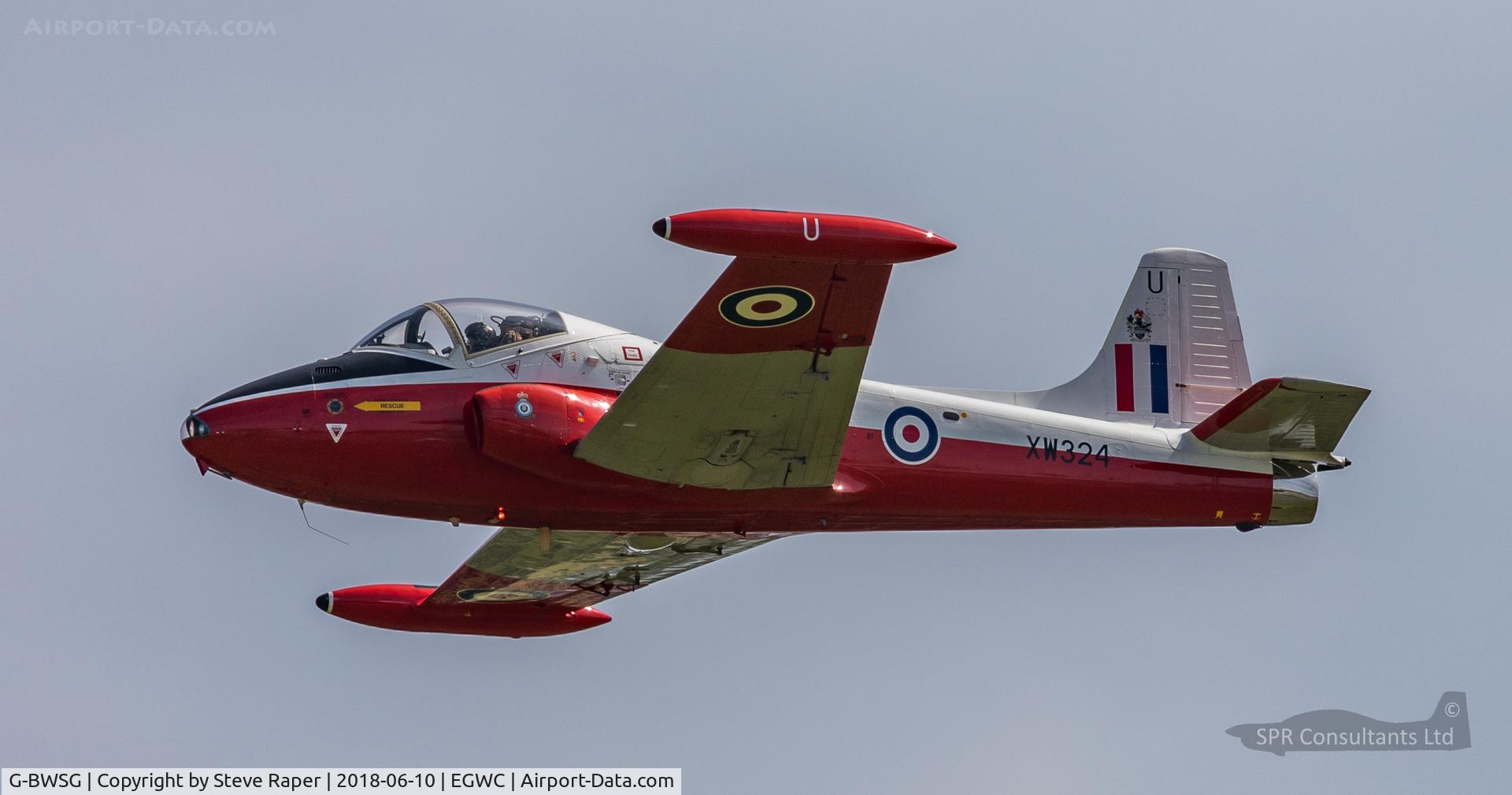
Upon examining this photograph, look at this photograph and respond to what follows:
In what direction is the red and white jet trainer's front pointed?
to the viewer's left
